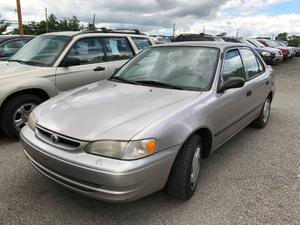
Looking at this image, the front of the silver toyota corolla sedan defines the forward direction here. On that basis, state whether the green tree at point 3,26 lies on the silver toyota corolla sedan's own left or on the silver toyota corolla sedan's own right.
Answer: on the silver toyota corolla sedan's own right

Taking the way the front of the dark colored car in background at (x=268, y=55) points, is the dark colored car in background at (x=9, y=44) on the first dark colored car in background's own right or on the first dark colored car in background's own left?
on the first dark colored car in background's own right

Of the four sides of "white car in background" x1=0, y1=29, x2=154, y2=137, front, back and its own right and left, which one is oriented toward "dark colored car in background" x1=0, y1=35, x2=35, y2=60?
right

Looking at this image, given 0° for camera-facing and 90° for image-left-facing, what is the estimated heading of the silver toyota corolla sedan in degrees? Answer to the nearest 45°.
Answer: approximately 45°

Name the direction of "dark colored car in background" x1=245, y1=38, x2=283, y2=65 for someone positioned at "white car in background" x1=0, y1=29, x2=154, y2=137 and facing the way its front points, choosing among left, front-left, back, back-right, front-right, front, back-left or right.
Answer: back

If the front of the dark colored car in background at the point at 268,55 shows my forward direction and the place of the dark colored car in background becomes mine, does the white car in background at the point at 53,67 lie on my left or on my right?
on my right

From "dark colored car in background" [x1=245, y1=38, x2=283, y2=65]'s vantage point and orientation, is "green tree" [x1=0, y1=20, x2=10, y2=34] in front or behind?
behind
